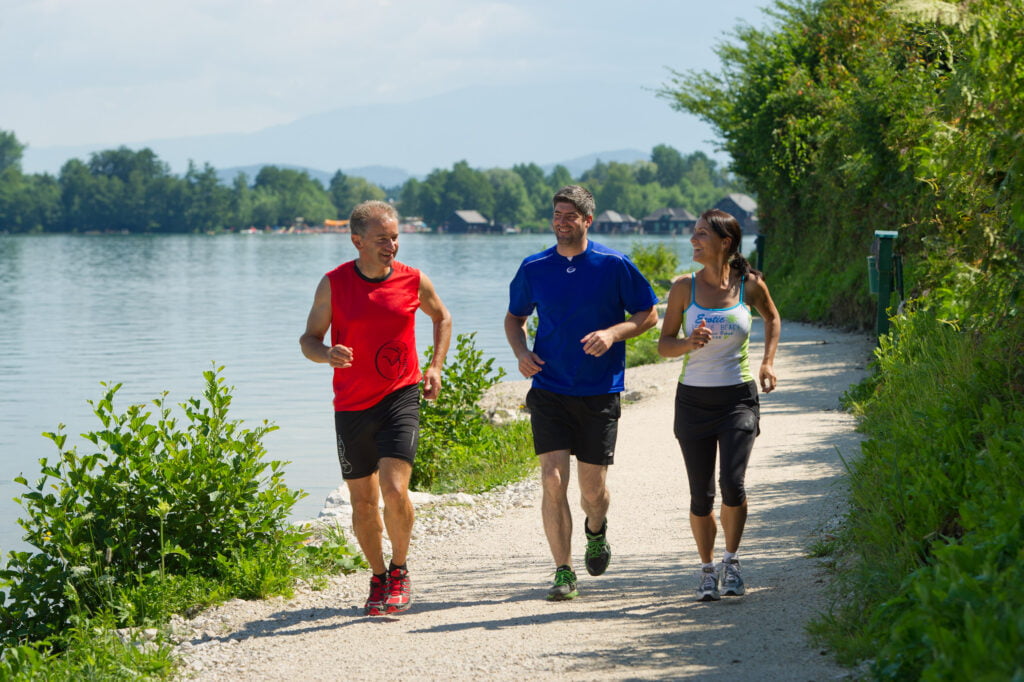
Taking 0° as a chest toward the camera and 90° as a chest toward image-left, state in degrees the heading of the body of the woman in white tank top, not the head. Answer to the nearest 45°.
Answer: approximately 0°

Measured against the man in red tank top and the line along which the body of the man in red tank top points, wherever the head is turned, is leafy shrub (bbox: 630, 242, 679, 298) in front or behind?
behind

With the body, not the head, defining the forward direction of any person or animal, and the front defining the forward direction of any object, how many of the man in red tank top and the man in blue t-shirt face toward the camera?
2

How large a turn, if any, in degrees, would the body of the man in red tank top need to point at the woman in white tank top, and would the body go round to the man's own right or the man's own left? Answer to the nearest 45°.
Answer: approximately 90° to the man's own left

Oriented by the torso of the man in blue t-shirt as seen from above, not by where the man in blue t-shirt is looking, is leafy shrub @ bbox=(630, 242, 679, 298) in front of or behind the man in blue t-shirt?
behind

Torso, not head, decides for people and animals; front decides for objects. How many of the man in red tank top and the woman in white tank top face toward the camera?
2
